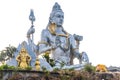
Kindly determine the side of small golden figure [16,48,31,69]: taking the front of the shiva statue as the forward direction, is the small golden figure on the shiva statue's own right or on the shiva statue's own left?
on the shiva statue's own right

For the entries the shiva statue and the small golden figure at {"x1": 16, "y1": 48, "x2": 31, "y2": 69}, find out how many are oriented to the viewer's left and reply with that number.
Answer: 0

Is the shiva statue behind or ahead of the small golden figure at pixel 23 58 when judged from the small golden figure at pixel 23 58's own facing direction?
behind

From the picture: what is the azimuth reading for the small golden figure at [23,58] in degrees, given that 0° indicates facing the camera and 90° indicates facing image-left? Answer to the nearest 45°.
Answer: approximately 0°

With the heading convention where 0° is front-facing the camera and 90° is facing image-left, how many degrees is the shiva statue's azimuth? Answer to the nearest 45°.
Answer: approximately 315°
